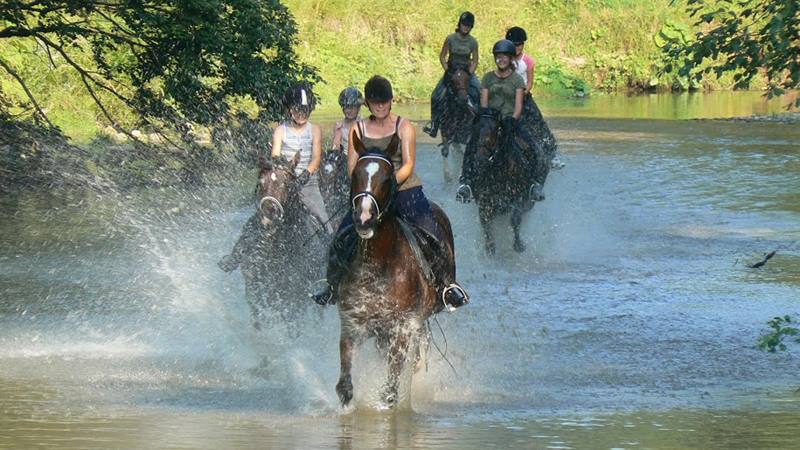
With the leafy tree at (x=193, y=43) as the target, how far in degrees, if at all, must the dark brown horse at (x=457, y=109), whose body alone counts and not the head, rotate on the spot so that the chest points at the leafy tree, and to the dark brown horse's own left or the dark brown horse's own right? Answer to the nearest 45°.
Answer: approximately 45° to the dark brown horse's own right

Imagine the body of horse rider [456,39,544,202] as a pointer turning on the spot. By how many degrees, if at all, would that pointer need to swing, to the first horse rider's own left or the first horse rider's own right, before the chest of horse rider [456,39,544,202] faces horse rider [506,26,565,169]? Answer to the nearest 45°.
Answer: approximately 180°

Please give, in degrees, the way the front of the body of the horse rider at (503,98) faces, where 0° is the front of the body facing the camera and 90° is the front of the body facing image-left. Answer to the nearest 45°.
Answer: approximately 0°

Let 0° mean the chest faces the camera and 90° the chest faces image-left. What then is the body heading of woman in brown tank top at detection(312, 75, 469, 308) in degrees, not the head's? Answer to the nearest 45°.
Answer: approximately 0°

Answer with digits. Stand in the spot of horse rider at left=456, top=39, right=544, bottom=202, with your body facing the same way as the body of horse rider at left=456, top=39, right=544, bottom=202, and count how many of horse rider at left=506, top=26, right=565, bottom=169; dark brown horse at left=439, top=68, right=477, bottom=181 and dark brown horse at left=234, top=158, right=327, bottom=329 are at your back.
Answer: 2

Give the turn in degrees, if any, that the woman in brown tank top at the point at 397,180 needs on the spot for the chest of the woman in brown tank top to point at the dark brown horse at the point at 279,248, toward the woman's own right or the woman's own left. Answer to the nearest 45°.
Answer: approximately 135° to the woman's own right
